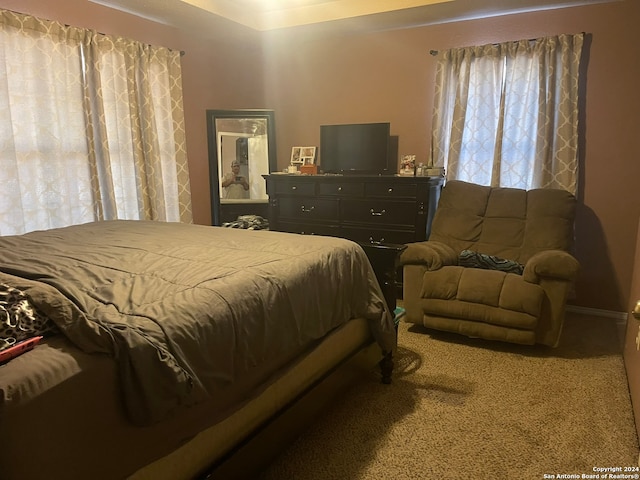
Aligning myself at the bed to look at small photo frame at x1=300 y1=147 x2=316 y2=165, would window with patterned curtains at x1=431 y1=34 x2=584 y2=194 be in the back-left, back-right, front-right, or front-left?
front-right

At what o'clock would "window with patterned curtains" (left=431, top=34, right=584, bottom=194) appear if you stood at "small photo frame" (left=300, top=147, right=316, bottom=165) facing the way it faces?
The window with patterned curtains is roughly at 10 o'clock from the small photo frame.

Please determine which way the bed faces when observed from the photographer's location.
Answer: facing away from the viewer and to the right of the viewer

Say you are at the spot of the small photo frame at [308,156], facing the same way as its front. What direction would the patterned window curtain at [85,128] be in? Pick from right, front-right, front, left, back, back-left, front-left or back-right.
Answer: front-right

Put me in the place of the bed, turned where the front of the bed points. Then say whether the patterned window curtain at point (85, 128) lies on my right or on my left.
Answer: on my left

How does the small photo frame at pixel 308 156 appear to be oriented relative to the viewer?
toward the camera

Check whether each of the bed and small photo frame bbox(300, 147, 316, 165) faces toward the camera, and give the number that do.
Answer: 1

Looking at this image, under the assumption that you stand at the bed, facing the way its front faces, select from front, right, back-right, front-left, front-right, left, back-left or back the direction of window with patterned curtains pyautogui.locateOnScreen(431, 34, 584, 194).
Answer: front

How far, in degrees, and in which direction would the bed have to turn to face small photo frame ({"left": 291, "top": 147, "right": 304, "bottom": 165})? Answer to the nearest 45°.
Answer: approximately 45° to its left

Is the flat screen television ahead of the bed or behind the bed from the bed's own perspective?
ahead

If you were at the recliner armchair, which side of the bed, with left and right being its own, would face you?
front
